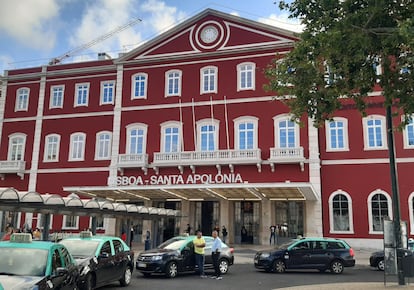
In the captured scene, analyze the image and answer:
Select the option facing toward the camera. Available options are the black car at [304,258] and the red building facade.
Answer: the red building facade

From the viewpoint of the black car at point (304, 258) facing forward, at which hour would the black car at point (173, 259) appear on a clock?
the black car at point (173, 259) is roughly at 11 o'clock from the black car at point (304, 258).

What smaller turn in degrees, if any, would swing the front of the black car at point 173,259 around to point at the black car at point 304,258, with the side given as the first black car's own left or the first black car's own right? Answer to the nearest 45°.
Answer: approximately 135° to the first black car's own left

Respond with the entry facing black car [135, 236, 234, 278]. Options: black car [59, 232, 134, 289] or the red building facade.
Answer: the red building facade

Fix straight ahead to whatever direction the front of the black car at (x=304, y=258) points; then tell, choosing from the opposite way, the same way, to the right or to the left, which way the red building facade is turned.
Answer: to the left

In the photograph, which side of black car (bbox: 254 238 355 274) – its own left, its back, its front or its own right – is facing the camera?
left

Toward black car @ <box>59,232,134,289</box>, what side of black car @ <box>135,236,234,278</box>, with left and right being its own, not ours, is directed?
front

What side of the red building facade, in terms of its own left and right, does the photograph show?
front

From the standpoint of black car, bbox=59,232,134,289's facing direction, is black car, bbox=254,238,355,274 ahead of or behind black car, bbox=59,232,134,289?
behind

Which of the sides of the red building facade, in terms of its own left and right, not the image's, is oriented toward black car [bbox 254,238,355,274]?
front

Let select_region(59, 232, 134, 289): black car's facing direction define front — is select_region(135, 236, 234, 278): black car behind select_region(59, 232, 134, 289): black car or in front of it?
behind

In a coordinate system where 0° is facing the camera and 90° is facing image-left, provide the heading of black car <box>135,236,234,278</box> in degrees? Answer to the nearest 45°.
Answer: approximately 45°

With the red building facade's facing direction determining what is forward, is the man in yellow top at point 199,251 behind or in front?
in front
